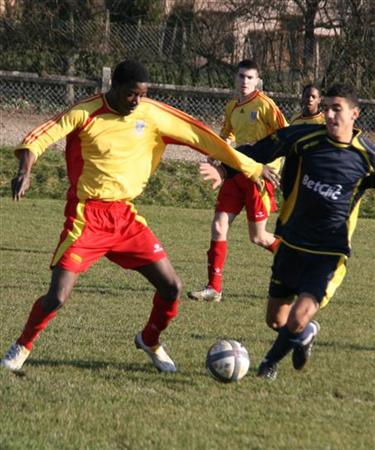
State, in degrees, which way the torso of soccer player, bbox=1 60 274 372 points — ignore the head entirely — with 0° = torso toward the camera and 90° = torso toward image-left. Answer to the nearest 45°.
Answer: approximately 315°

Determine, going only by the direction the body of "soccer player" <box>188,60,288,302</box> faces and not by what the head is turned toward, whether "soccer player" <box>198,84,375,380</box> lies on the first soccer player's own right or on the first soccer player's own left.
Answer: on the first soccer player's own left

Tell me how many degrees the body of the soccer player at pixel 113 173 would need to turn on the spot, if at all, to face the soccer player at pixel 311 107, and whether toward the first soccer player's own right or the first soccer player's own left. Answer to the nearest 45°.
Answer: approximately 90° to the first soccer player's own left
